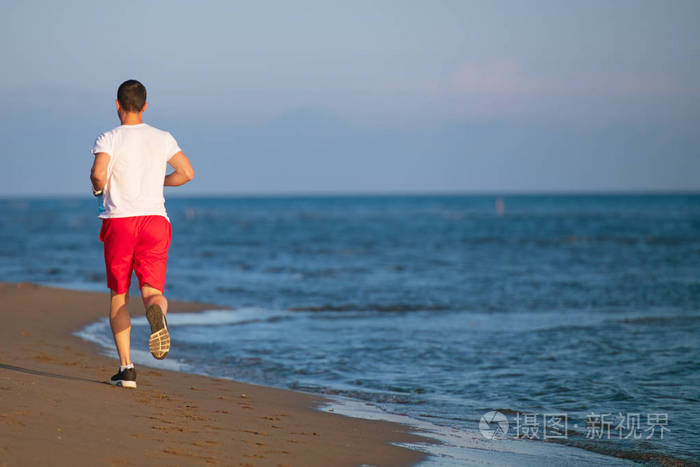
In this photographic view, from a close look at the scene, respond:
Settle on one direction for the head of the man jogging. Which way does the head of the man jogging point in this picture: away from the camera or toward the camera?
away from the camera

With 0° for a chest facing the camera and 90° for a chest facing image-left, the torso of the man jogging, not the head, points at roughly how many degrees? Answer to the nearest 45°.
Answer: approximately 180°
